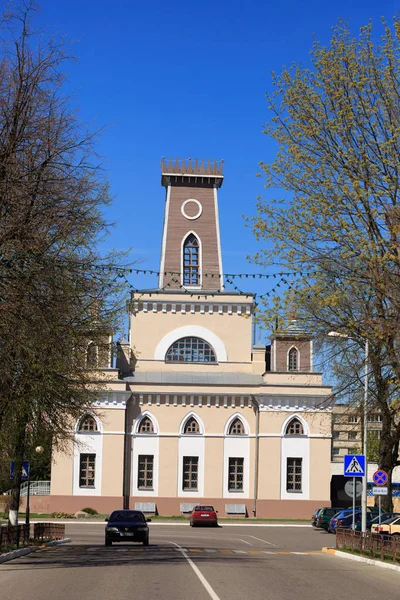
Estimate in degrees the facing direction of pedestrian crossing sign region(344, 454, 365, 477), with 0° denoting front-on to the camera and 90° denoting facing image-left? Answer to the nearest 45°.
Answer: approximately 0°

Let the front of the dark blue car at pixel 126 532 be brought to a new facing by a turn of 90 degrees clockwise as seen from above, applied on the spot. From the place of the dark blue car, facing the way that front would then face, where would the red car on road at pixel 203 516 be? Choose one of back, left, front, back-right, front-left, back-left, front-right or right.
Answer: right

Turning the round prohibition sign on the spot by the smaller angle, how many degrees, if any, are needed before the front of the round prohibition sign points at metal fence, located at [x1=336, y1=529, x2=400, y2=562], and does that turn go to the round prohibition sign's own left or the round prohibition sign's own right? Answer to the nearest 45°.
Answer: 0° — it already faces it

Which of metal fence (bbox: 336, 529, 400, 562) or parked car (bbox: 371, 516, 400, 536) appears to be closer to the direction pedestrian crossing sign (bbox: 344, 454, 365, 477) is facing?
the metal fence

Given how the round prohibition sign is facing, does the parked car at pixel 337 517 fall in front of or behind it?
behind

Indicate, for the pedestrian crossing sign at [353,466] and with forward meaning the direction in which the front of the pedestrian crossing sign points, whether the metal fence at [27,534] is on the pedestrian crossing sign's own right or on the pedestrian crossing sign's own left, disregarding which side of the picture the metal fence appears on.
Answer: on the pedestrian crossing sign's own right

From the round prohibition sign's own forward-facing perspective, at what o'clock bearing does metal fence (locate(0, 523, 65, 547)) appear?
The metal fence is roughly at 2 o'clock from the round prohibition sign.

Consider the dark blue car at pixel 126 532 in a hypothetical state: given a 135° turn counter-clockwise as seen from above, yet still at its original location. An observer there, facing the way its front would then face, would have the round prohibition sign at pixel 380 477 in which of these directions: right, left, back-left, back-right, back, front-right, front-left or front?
front-right

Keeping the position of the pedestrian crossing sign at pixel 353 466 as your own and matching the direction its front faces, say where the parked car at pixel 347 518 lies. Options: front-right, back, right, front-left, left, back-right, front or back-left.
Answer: back

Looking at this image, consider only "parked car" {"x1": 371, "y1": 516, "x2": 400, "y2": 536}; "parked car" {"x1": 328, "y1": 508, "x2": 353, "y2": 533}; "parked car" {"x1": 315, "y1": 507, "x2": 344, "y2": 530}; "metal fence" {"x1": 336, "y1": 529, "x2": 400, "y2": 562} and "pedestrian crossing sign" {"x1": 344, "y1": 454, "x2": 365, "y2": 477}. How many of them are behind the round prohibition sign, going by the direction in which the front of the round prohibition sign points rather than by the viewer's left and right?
3

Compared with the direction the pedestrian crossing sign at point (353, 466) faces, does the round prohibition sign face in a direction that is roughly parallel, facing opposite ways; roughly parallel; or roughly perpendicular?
roughly parallel

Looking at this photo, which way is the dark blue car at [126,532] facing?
toward the camera

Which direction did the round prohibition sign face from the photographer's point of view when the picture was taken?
facing the viewer

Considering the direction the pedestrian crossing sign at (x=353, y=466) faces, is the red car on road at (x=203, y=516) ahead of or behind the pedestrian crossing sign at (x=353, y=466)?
behind

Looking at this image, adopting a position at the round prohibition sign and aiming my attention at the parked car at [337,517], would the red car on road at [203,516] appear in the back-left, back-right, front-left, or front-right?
front-left
